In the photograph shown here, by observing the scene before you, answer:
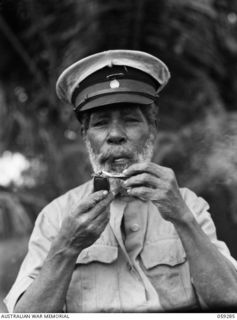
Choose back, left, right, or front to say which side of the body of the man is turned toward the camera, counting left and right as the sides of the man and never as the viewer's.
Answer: front
